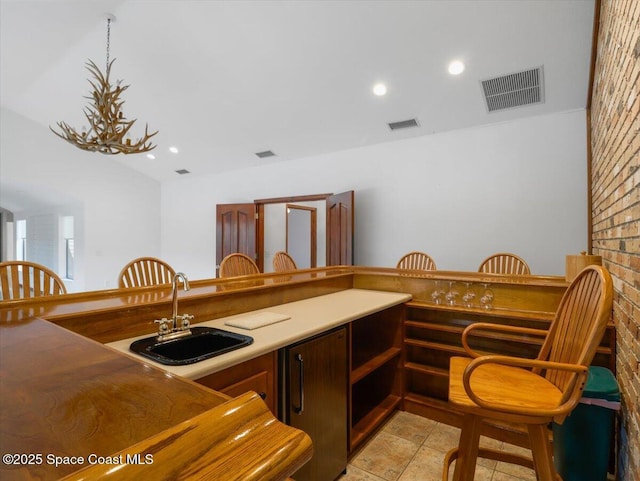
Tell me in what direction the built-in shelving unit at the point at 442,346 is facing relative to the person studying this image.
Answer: facing the viewer and to the left of the viewer

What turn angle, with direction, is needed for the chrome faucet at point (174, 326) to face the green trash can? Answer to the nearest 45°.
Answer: approximately 45° to its left

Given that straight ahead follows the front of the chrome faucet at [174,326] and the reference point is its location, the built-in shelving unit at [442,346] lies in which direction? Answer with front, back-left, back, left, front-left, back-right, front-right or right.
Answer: front-left

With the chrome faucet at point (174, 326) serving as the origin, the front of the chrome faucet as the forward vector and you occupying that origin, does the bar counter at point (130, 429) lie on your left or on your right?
on your right

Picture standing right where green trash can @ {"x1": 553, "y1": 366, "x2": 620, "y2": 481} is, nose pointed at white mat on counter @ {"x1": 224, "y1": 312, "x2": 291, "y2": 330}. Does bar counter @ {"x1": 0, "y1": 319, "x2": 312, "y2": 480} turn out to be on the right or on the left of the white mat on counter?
left

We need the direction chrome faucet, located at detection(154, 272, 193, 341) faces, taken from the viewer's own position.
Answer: facing the viewer and to the right of the viewer

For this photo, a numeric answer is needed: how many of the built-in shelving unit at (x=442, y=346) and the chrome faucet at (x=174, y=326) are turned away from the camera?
0
